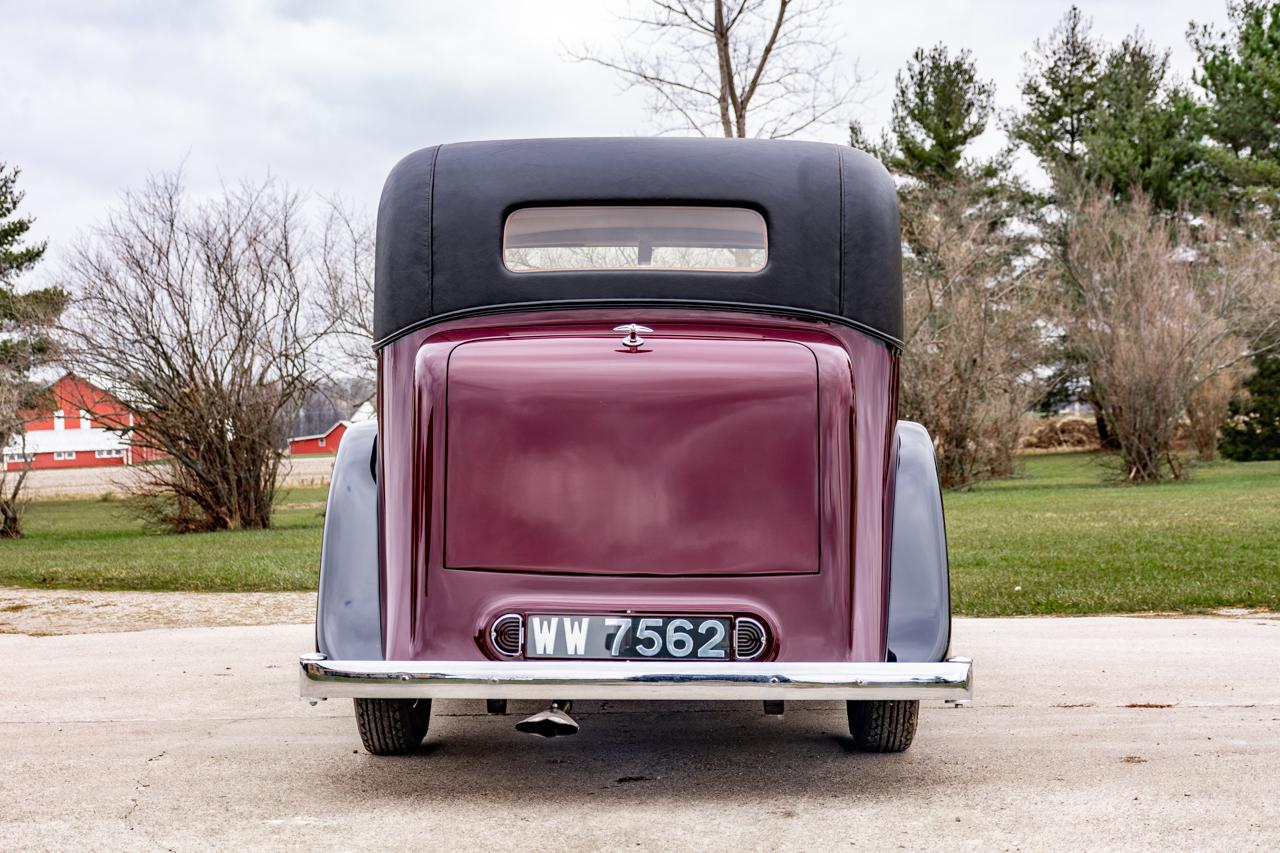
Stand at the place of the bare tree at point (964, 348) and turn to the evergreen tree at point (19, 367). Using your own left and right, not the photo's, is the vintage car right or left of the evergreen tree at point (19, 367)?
left

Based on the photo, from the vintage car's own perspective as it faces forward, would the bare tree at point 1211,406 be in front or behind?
in front

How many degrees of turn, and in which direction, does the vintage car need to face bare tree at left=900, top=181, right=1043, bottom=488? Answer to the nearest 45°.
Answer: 0° — it already faces it

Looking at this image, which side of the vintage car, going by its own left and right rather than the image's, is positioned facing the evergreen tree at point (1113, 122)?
front

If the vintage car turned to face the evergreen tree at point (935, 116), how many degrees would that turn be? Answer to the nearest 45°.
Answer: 0° — it already faces it

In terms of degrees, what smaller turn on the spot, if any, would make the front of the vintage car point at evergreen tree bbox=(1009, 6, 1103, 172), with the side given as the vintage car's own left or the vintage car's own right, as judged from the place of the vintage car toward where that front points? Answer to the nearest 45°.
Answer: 0° — it already faces it

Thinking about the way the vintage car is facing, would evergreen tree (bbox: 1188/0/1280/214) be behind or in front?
in front

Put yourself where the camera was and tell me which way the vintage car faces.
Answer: facing away from the viewer
